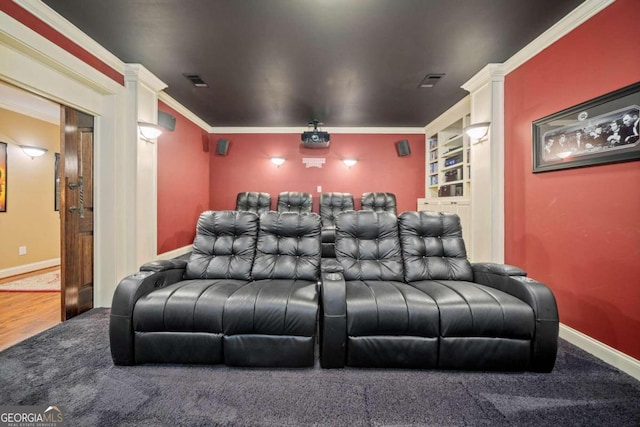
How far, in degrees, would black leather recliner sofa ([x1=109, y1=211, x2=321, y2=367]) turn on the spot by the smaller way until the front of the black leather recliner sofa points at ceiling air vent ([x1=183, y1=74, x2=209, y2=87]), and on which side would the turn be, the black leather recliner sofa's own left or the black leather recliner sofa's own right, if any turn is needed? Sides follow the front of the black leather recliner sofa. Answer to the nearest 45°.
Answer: approximately 180°

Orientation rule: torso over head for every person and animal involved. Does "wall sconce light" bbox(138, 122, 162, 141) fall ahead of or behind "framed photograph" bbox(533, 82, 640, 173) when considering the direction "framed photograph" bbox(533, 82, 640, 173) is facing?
ahead

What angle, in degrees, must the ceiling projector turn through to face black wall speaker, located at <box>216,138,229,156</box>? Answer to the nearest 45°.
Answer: approximately 90° to its right

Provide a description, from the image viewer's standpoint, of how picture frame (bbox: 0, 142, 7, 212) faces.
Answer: facing the viewer and to the right of the viewer

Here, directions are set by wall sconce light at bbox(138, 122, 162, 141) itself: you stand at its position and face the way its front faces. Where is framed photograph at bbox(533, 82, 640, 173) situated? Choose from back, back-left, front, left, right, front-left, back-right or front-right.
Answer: front

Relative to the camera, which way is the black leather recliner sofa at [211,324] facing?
toward the camera

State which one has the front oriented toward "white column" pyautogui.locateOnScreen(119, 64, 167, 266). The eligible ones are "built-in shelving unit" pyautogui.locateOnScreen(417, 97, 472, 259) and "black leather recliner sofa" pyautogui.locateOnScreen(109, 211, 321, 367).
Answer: the built-in shelving unit

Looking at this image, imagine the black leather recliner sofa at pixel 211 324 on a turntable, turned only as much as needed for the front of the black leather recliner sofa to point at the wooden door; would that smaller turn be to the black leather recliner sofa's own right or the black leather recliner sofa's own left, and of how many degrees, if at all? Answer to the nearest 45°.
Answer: approximately 135° to the black leather recliner sofa's own right

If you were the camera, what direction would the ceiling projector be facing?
facing the viewer

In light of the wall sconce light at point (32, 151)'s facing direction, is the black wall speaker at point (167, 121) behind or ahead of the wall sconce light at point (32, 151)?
ahead

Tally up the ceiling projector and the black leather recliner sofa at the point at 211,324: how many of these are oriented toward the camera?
2

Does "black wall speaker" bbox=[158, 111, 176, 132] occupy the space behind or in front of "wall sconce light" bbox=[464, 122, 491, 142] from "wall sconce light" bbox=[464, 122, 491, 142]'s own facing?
in front

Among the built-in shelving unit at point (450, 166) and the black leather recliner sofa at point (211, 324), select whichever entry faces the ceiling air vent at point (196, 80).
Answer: the built-in shelving unit
